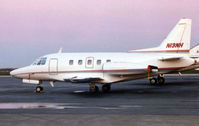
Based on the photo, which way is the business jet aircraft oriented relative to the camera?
to the viewer's left
